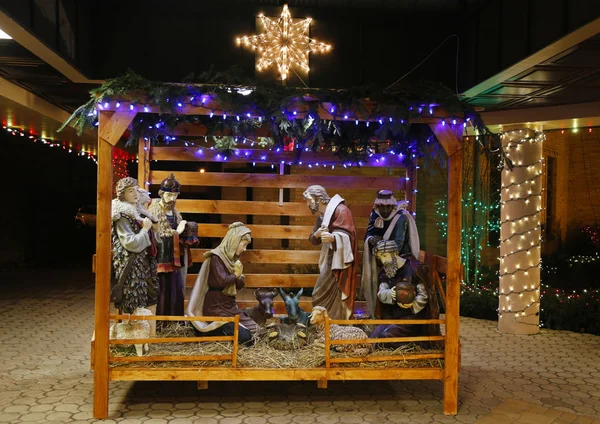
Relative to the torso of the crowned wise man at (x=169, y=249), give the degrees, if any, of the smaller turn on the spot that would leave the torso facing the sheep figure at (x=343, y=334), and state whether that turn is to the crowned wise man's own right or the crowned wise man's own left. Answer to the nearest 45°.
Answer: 0° — they already face it

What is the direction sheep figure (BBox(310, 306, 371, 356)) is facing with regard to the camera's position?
facing to the left of the viewer

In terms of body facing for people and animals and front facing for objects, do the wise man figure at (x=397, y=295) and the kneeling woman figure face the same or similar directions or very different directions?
very different directions

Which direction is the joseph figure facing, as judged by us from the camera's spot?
facing the viewer and to the left of the viewer

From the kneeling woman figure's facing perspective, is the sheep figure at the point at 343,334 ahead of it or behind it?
ahead

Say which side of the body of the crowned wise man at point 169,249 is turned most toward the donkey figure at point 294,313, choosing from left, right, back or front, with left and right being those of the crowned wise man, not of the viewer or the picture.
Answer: front

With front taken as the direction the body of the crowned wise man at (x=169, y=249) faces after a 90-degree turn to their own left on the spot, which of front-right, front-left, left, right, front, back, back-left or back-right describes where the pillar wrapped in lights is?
front-right

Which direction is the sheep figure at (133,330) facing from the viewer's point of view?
to the viewer's right

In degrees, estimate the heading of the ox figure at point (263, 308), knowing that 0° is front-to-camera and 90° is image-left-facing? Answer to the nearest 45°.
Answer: approximately 315°

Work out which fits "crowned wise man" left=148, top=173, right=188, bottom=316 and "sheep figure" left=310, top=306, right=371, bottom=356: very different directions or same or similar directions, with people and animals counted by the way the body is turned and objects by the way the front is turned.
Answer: very different directions

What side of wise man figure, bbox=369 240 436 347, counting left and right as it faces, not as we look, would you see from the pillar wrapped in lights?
back

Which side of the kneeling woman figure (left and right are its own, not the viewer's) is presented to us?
right

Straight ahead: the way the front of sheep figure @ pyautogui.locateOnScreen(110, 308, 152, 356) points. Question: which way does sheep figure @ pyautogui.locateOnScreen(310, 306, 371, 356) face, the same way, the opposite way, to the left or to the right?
the opposite way

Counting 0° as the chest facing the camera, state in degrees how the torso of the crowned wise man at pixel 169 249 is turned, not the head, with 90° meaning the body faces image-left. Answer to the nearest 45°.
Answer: approximately 315°
